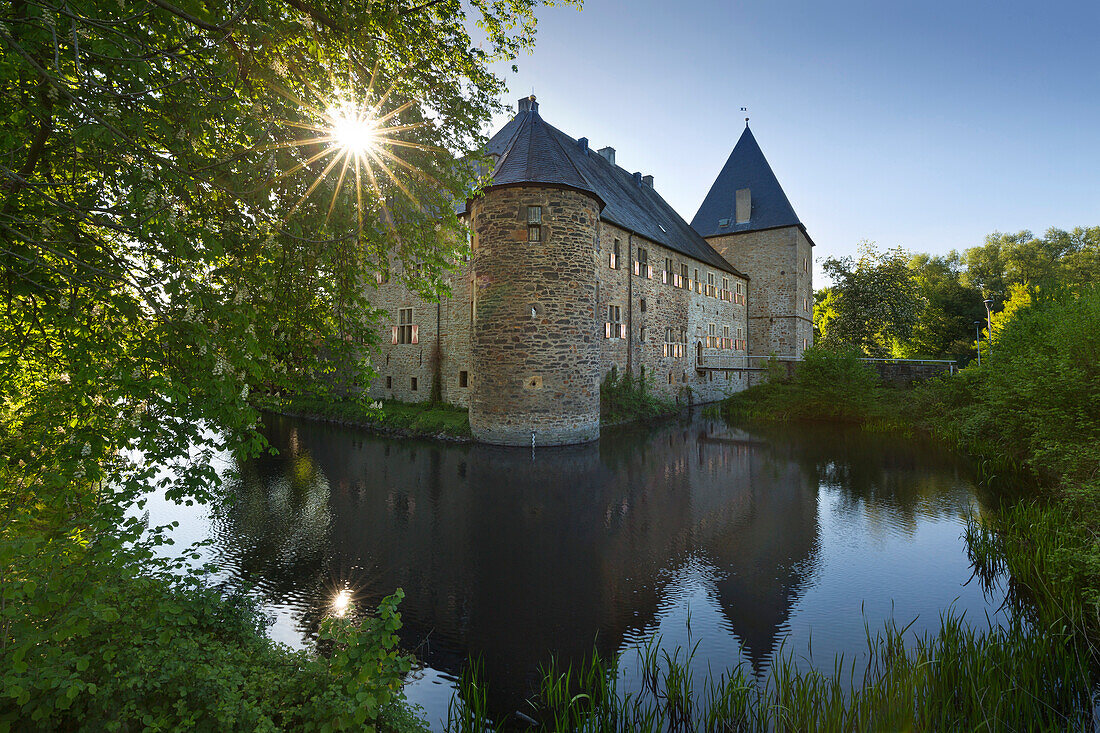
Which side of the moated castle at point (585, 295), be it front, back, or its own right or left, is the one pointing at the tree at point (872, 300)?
left

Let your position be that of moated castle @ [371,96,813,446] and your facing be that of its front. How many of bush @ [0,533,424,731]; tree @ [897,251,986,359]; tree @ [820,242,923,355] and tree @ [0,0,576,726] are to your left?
2

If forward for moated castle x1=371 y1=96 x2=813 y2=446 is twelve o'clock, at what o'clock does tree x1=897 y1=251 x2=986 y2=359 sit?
The tree is roughly at 9 o'clock from the moated castle.

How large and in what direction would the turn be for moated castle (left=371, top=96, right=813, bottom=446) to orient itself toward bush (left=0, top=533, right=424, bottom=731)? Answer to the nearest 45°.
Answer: approximately 45° to its right

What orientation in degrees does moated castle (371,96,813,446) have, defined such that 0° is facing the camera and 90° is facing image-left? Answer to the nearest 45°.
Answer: approximately 315°

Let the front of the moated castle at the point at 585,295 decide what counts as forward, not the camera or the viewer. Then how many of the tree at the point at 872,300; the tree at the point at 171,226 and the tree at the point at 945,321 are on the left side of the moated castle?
2

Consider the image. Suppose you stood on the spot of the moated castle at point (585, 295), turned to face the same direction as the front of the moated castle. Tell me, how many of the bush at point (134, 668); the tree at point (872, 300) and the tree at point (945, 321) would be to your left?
2

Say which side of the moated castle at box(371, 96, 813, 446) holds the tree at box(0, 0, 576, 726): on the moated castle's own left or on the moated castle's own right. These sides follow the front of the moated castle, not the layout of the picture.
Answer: on the moated castle's own right

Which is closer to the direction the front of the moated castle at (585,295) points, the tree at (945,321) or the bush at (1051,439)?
the bush
